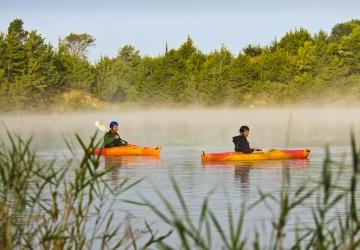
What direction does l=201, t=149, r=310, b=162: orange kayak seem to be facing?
to the viewer's right

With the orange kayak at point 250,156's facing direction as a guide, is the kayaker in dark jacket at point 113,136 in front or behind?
behind
